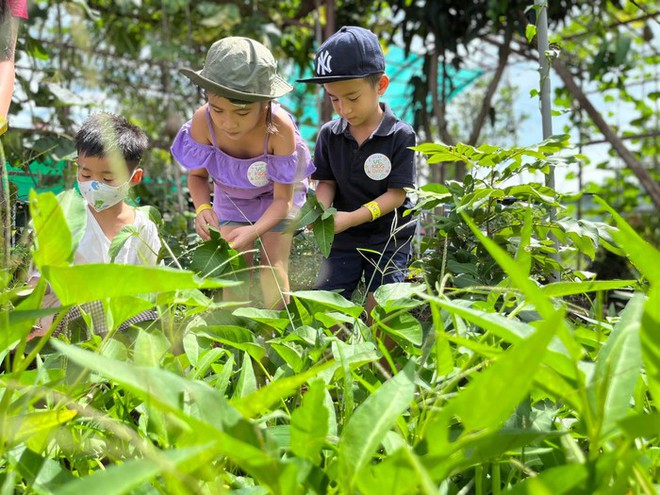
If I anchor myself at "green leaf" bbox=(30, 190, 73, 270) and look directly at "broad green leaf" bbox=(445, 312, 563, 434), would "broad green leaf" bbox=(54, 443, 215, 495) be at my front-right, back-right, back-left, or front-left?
front-right

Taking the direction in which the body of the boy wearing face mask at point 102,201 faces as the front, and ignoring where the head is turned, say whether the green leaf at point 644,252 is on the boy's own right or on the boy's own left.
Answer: on the boy's own left

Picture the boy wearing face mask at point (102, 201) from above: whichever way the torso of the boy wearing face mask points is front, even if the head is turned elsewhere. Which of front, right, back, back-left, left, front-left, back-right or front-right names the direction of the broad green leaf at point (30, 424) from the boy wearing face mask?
front-left

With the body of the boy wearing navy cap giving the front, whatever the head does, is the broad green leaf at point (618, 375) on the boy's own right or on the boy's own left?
on the boy's own left

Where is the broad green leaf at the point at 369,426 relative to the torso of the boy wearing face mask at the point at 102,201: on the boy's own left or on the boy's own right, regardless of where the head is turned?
on the boy's own left

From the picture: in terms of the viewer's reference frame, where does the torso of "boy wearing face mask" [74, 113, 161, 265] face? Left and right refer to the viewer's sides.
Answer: facing the viewer and to the left of the viewer

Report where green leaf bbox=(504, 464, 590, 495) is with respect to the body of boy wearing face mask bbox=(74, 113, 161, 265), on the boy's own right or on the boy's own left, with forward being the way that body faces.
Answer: on the boy's own left

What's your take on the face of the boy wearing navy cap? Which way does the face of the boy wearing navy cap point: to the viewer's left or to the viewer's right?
to the viewer's left

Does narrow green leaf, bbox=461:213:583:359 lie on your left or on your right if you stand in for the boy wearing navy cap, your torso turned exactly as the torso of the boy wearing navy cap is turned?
on your left

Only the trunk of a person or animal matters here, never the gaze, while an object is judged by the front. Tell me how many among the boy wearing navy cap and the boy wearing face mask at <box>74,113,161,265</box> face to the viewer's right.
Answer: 0

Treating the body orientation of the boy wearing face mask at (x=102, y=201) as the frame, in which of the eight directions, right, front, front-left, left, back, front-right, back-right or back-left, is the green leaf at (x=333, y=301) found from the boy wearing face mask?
front-left

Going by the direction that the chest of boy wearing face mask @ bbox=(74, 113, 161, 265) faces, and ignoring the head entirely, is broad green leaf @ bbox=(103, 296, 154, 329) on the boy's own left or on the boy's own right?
on the boy's own left
